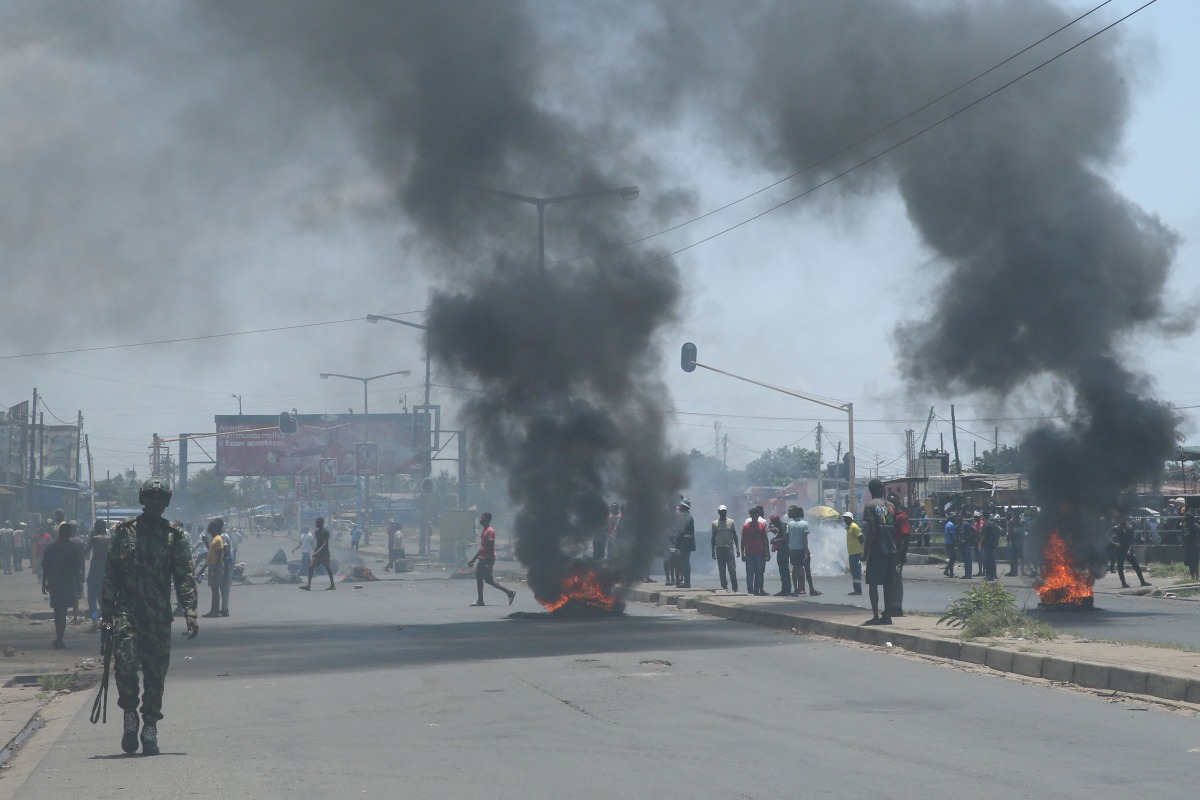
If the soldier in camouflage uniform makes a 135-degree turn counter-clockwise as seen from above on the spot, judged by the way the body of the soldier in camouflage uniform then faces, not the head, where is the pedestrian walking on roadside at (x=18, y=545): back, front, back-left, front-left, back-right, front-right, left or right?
front-left

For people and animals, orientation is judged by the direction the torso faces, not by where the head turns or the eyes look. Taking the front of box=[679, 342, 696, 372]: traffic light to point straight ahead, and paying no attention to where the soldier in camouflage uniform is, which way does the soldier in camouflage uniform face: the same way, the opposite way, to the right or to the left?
the opposite way

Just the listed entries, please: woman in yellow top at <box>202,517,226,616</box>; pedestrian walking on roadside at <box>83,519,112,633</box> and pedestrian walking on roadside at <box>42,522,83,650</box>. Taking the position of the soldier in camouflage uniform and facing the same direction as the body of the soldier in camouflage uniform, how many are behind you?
3

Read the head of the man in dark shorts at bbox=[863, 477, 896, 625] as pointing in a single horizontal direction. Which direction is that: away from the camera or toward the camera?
away from the camera

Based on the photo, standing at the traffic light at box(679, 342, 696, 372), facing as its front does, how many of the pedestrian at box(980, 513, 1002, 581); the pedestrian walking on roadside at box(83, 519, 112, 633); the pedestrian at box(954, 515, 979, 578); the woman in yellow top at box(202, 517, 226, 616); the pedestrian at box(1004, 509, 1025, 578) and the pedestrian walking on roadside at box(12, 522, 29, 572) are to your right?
3
